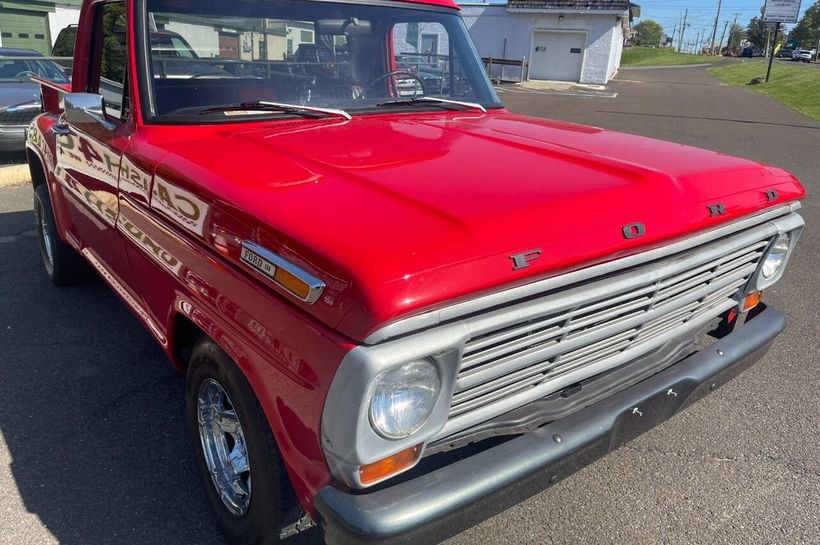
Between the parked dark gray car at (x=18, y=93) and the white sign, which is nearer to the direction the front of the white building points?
the parked dark gray car

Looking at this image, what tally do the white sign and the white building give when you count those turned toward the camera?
2

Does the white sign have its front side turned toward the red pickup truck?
yes

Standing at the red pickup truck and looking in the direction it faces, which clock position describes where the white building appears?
The white building is roughly at 8 o'clock from the red pickup truck.

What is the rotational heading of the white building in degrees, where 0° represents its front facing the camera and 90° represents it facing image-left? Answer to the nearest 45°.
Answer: approximately 0°

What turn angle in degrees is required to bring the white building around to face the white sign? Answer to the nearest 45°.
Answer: approximately 90° to its left

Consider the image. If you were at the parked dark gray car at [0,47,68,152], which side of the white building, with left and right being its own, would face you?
front

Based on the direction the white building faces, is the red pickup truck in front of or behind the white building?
in front

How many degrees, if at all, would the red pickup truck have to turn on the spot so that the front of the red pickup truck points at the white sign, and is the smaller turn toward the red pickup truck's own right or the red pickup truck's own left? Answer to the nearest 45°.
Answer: approximately 90° to the red pickup truck's own left
